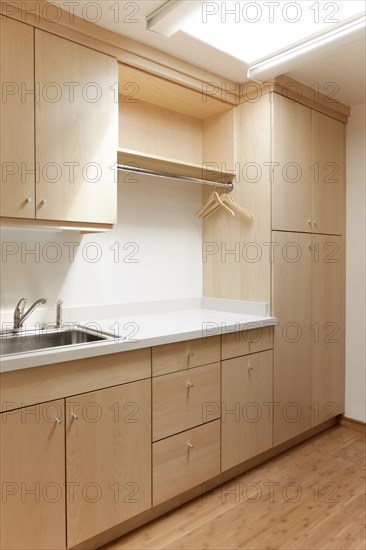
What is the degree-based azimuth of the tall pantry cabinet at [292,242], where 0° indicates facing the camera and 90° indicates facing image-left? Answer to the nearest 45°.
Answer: approximately 315°

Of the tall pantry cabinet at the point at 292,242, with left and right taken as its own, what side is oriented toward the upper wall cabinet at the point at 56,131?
right

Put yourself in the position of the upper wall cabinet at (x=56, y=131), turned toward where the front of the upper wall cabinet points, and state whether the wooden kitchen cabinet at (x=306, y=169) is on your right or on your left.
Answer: on your left

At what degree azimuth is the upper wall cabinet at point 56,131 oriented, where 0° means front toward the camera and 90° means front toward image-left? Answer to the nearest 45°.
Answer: approximately 315°

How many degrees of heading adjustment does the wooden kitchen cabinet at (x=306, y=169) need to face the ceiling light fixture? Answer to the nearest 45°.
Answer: approximately 45° to its right

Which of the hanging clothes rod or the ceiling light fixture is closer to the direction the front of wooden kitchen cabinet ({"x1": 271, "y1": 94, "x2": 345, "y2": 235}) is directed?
the ceiling light fixture
